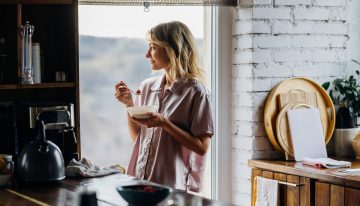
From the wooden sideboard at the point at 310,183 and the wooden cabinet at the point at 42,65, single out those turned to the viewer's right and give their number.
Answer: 0

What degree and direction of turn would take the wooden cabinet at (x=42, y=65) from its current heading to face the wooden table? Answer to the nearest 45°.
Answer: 0° — it already faces it

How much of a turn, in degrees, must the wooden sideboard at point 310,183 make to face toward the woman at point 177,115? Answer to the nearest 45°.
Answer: approximately 45° to its right

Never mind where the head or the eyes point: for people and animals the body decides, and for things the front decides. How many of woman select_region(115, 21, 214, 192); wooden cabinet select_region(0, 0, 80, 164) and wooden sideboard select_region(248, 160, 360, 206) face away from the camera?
0

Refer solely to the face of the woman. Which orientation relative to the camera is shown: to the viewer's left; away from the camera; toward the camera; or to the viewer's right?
to the viewer's left

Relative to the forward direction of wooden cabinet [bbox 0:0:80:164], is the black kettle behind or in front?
in front

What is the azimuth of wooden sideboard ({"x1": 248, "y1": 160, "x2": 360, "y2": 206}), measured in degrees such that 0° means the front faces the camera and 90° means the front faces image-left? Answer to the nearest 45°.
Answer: approximately 45°

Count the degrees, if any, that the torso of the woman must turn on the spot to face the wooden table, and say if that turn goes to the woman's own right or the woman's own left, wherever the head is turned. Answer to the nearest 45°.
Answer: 0° — they already face it

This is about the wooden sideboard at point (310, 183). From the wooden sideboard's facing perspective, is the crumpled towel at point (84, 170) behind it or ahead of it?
ahead

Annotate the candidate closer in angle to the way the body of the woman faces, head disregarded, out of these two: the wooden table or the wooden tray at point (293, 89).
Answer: the wooden table

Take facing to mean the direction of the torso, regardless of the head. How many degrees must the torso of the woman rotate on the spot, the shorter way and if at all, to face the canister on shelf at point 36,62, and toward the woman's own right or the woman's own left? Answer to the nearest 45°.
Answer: approximately 45° to the woman's own right

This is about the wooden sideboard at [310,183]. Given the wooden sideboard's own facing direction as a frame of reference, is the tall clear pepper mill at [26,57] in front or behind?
in front

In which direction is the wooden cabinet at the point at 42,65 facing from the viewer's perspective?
toward the camera

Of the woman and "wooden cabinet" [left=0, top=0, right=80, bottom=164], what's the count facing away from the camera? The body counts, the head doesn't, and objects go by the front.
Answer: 0

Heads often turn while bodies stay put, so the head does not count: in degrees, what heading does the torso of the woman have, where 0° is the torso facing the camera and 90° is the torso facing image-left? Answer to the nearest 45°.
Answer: approximately 45°
